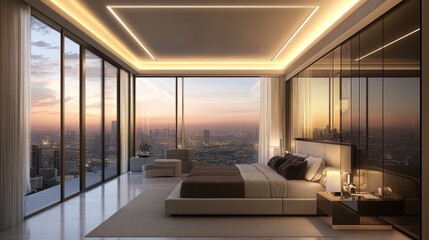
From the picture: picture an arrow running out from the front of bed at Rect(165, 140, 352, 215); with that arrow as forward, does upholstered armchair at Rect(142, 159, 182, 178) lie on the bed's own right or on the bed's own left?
on the bed's own right

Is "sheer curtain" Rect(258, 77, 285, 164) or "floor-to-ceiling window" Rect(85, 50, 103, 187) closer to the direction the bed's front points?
the floor-to-ceiling window

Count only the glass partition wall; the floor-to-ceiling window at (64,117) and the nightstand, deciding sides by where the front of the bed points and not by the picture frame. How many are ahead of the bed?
1

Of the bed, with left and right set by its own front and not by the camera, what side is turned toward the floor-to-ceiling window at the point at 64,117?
front

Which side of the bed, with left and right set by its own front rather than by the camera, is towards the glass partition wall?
back

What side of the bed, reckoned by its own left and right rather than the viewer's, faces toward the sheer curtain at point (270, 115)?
right

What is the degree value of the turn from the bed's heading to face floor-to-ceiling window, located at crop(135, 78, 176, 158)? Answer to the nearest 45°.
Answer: approximately 45° to its right

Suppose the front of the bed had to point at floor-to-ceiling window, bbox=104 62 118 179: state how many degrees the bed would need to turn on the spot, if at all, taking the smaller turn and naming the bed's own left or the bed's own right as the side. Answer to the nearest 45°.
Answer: approximately 45° to the bed's own right

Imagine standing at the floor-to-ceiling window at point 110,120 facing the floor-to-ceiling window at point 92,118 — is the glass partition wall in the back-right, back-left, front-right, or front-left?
front-left

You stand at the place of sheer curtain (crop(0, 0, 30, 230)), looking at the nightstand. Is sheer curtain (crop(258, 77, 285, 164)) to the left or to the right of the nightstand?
left

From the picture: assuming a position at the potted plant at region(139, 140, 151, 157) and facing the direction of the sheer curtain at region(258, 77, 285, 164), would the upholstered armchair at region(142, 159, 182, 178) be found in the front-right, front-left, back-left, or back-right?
front-right

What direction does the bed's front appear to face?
to the viewer's left

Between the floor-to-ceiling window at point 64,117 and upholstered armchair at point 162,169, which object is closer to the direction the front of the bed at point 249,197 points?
the floor-to-ceiling window
